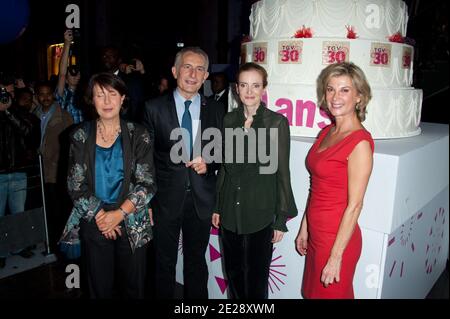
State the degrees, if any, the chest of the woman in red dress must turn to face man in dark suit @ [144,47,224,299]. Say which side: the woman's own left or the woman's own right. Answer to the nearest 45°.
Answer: approximately 45° to the woman's own right

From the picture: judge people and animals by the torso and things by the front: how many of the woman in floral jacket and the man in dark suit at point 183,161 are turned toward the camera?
2

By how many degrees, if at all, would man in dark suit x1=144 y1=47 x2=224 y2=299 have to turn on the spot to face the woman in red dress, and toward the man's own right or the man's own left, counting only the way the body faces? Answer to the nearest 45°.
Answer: approximately 45° to the man's own left

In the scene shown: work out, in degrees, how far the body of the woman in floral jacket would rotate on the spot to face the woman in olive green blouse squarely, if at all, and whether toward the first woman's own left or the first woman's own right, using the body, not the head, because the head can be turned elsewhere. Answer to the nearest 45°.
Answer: approximately 90° to the first woman's own left

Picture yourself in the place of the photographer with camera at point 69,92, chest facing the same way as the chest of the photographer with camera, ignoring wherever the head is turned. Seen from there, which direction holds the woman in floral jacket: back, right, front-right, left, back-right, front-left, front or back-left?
front-right

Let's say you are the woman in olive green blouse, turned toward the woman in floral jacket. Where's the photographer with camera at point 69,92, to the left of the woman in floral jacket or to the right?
right

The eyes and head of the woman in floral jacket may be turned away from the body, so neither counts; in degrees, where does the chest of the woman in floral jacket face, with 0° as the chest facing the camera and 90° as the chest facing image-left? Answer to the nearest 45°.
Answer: approximately 0°
